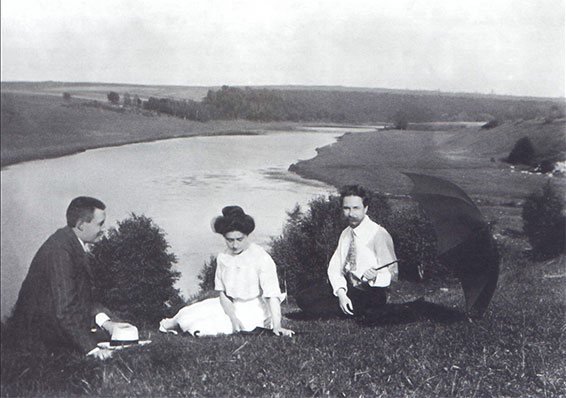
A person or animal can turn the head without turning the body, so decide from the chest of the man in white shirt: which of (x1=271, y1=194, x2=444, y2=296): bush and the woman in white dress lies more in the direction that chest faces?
the woman in white dress

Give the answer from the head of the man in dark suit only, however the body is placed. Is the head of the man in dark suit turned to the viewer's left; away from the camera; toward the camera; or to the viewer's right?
to the viewer's right

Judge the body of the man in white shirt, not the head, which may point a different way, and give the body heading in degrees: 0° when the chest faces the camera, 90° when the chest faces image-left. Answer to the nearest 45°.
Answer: approximately 45°

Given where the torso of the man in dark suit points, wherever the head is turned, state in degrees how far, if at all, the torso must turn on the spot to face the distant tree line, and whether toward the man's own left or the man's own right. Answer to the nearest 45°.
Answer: approximately 45° to the man's own left

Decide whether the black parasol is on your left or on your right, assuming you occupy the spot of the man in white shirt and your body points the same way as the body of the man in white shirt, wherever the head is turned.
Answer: on your left

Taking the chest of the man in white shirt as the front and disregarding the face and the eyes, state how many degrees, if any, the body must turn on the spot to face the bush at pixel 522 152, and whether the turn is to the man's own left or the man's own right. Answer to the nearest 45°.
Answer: approximately 180°

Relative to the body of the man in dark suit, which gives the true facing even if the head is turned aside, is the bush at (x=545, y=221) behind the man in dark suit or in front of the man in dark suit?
in front

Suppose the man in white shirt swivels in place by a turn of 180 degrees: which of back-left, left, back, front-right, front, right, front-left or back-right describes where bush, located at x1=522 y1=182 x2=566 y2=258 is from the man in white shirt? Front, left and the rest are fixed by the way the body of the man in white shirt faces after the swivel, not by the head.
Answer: front

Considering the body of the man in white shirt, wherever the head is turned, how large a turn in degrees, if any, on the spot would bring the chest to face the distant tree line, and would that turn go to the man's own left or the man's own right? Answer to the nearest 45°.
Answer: approximately 135° to the man's own right

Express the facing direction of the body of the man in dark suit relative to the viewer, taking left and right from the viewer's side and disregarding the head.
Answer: facing to the right of the viewer
